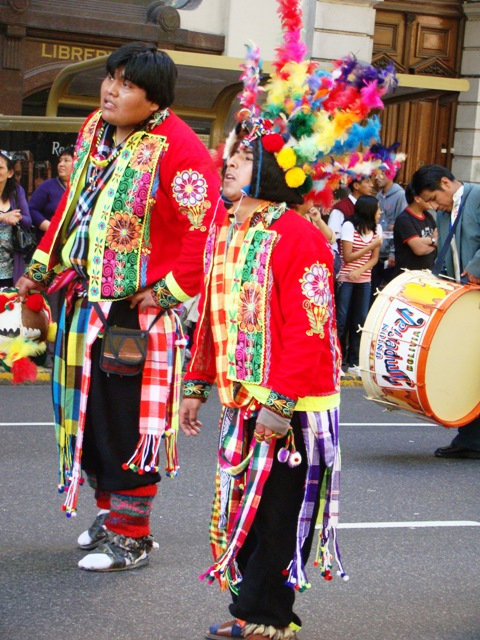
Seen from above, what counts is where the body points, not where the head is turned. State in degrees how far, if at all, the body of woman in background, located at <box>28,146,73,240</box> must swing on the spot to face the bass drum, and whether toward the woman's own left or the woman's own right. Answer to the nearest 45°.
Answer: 0° — they already face it

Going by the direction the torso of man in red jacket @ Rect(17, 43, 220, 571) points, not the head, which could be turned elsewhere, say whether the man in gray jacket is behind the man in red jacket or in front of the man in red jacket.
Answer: behind

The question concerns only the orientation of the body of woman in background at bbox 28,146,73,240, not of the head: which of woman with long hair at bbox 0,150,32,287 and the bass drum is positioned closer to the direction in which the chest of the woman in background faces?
the bass drum

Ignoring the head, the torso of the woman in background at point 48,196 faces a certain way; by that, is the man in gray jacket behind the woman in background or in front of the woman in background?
in front

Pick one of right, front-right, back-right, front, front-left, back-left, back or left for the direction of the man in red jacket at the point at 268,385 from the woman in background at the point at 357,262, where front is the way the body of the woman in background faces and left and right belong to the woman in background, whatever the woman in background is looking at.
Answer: front-right

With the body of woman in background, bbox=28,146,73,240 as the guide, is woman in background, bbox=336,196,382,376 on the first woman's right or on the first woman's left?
on the first woman's left

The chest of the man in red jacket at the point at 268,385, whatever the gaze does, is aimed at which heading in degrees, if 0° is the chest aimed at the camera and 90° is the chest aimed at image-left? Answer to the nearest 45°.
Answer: approximately 45°
